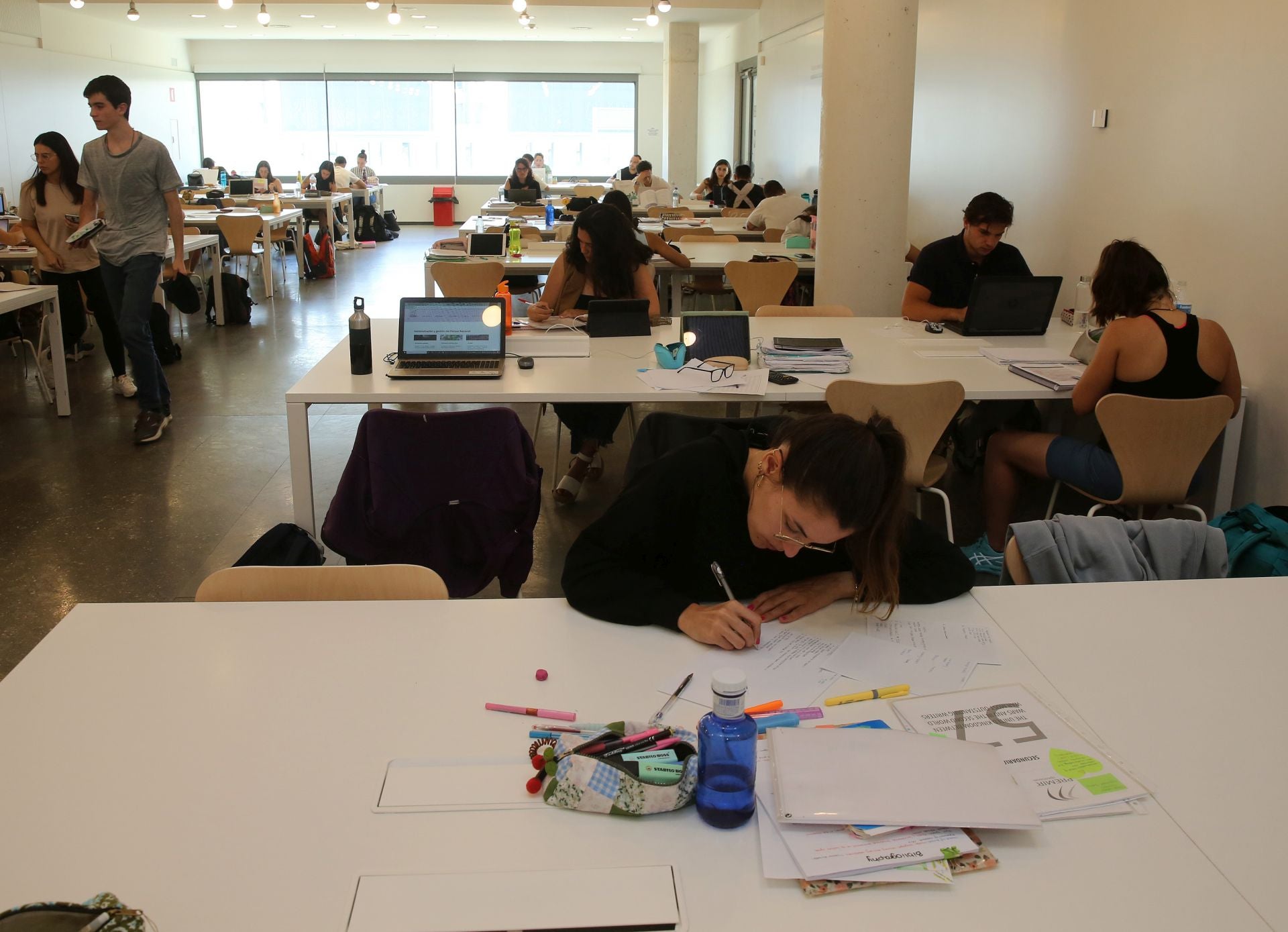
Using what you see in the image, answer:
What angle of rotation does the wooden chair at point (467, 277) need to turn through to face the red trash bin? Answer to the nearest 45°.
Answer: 0° — it already faces it

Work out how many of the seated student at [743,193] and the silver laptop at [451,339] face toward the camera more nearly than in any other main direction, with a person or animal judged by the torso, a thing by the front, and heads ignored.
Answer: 1

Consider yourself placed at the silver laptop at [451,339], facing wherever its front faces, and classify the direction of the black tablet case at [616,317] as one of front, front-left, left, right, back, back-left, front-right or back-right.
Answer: back-left

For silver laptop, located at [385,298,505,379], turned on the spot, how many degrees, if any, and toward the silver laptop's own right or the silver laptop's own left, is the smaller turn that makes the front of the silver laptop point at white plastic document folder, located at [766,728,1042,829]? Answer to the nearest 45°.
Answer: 0° — it already faces it

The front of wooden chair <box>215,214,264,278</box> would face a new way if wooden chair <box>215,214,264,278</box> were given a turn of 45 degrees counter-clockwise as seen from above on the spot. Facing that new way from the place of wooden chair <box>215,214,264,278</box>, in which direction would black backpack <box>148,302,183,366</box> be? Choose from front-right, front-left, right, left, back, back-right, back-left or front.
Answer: back-left

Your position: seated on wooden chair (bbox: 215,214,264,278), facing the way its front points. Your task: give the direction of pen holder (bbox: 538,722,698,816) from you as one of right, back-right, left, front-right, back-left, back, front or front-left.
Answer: back

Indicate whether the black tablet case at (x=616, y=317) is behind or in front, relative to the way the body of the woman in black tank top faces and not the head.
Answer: in front

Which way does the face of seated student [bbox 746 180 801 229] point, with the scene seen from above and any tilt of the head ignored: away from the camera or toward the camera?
away from the camera

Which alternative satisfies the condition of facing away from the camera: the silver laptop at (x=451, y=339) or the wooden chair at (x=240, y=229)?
the wooden chair

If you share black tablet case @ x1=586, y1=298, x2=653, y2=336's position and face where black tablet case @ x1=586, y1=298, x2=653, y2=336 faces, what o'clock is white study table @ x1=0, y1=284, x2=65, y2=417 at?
The white study table is roughly at 10 o'clock from the black tablet case.

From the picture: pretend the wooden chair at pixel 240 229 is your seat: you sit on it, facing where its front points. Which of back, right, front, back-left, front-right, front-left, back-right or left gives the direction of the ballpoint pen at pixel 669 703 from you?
back

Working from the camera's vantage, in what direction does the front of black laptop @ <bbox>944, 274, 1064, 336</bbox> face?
facing away from the viewer and to the left of the viewer

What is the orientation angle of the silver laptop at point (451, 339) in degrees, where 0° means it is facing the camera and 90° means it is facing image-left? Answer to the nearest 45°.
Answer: approximately 0°

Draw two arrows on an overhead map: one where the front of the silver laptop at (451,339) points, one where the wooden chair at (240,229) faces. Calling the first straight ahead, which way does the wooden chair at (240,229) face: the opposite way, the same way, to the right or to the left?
the opposite way

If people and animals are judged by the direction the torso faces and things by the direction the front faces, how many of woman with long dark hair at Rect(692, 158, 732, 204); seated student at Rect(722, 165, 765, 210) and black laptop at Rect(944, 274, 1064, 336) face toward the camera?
1

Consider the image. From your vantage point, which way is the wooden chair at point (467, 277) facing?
away from the camera

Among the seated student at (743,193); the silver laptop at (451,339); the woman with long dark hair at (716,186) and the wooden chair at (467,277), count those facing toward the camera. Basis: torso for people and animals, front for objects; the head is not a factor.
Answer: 2

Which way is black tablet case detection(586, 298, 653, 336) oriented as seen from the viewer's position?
away from the camera

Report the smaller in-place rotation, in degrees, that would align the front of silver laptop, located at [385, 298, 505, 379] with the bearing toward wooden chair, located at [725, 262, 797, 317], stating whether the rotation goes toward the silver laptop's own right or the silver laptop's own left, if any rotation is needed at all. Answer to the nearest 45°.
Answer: approximately 135° to the silver laptop's own left

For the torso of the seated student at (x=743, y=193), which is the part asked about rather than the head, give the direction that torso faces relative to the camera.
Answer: away from the camera
